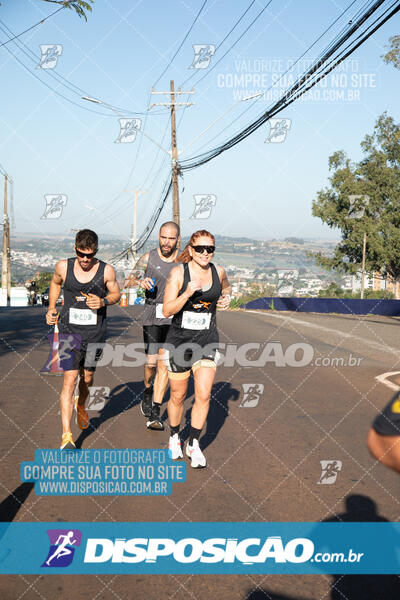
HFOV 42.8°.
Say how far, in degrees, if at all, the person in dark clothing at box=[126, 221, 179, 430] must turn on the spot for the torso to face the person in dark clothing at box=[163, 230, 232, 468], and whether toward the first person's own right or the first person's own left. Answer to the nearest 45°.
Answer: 0° — they already face them

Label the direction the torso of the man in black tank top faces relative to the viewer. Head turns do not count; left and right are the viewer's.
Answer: facing the viewer

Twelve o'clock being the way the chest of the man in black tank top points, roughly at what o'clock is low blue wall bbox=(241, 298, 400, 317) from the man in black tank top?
The low blue wall is roughly at 7 o'clock from the man in black tank top.

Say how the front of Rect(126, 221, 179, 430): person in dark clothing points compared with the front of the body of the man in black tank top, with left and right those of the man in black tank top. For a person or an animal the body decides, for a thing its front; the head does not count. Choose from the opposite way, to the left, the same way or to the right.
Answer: the same way

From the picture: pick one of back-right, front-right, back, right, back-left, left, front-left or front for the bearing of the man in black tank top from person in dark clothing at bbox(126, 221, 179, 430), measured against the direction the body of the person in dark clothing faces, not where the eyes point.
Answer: front-right

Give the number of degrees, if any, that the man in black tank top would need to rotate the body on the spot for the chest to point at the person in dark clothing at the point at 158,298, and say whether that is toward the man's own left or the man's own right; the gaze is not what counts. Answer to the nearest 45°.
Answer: approximately 135° to the man's own left

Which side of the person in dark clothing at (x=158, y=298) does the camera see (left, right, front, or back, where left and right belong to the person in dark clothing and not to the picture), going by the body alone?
front

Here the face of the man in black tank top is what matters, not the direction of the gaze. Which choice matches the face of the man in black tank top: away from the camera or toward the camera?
toward the camera

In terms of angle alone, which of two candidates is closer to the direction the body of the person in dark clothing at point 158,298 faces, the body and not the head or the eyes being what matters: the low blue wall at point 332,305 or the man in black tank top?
the man in black tank top

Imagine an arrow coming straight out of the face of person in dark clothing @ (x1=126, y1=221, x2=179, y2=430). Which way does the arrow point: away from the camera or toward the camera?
toward the camera

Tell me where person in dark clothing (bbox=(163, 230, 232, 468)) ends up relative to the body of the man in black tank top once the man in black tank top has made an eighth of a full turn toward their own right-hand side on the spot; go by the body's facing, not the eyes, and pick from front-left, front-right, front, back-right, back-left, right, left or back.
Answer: left

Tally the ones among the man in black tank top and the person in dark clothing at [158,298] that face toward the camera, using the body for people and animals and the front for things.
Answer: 2

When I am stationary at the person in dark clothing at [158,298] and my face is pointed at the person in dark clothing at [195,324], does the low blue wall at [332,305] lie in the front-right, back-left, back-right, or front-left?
back-left
